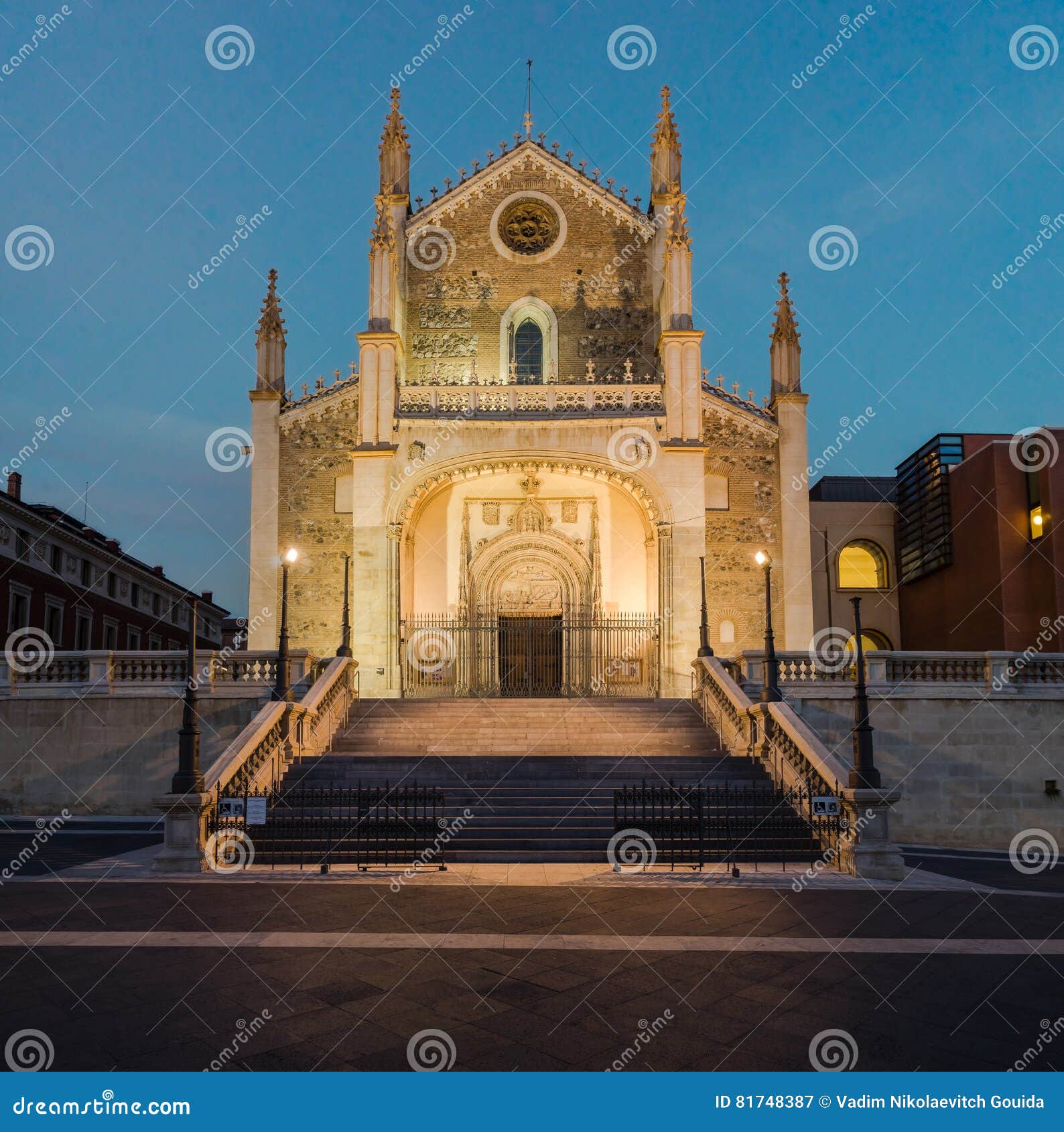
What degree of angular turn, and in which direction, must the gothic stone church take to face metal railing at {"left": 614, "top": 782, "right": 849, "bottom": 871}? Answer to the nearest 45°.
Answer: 0° — it already faces it

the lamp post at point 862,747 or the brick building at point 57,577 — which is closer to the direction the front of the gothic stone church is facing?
the lamp post

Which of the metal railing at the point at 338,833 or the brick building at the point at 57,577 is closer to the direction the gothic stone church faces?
the metal railing

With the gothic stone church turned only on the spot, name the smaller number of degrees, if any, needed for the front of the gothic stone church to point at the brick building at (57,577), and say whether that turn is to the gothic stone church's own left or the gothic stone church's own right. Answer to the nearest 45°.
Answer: approximately 135° to the gothic stone church's own right

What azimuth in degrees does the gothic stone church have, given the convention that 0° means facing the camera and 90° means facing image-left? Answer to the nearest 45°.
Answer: approximately 0°
